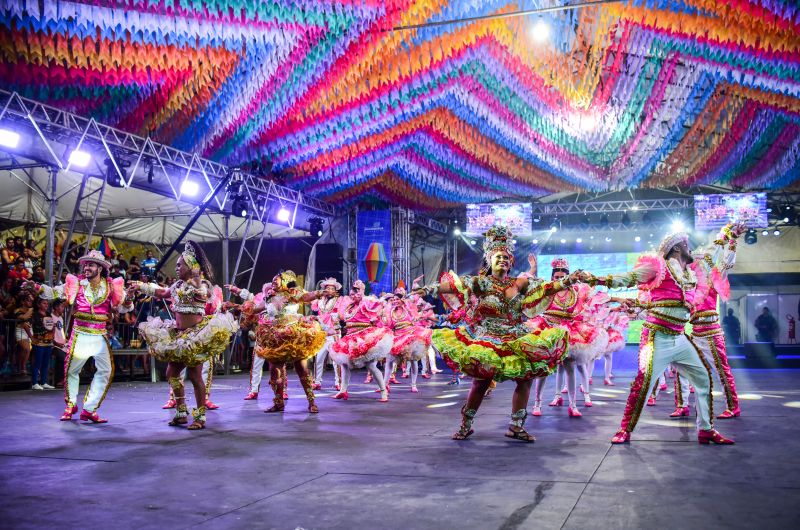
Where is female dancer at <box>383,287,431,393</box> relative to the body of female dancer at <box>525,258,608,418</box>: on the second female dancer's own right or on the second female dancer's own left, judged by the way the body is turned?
on the second female dancer's own right

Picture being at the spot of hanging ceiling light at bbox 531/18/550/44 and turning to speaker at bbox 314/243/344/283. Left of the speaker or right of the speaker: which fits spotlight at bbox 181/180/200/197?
left

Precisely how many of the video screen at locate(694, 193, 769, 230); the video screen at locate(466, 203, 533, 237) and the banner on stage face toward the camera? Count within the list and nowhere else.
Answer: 3

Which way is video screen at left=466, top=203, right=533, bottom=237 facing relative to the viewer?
toward the camera

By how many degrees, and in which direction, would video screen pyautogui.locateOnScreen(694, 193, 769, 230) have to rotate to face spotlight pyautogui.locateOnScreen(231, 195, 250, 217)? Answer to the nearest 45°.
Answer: approximately 45° to its right

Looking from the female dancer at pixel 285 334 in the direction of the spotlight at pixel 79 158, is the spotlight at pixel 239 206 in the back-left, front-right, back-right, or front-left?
front-right

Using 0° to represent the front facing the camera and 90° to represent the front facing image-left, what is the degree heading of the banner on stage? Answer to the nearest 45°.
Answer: approximately 0°

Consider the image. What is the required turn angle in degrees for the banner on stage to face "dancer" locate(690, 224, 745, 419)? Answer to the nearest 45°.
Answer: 0° — it already faces them

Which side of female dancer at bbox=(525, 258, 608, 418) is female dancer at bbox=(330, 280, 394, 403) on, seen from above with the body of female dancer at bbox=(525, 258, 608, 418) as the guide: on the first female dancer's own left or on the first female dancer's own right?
on the first female dancer's own right

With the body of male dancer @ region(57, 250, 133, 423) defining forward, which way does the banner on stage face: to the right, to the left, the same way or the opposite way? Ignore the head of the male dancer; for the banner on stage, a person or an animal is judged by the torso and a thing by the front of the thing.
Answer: the same way

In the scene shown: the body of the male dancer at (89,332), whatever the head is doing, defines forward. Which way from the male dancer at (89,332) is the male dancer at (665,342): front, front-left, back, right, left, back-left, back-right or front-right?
front-left

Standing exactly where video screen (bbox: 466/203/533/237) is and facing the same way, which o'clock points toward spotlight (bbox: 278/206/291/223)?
The spotlight is roughly at 2 o'clock from the video screen.

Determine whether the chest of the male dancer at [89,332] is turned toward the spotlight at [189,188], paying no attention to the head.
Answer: no

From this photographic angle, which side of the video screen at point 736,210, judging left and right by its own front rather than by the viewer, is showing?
front

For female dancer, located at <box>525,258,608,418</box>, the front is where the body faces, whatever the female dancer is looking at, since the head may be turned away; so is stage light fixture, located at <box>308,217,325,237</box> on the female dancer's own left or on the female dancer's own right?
on the female dancer's own right

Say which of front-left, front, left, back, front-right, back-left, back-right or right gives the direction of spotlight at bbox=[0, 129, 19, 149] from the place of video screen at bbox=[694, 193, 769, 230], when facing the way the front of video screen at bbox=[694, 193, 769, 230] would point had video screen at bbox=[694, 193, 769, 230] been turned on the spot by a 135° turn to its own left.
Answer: back
